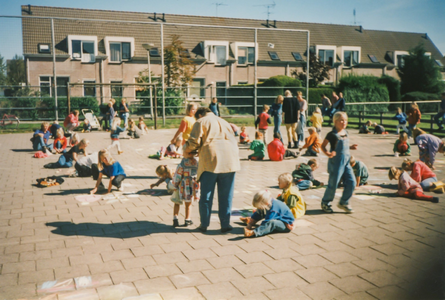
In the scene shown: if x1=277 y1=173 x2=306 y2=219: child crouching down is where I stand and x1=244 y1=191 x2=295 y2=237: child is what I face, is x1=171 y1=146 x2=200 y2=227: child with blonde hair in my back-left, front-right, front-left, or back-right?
front-right

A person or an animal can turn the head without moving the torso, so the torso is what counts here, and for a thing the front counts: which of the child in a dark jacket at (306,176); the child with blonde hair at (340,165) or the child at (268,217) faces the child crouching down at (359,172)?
the child in a dark jacket at (306,176)

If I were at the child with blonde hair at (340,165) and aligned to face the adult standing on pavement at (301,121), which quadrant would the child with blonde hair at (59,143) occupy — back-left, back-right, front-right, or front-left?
front-left

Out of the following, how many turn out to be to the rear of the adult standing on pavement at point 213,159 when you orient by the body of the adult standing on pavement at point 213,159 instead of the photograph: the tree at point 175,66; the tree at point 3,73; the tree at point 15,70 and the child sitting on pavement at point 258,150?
0

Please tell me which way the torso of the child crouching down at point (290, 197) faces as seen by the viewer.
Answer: to the viewer's left

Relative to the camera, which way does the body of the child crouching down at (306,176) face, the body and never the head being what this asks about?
to the viewer's right

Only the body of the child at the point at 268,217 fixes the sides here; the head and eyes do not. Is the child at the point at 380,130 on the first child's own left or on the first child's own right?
on the first child's own right

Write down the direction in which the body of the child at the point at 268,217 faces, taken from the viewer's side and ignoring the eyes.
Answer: to the viewer's left

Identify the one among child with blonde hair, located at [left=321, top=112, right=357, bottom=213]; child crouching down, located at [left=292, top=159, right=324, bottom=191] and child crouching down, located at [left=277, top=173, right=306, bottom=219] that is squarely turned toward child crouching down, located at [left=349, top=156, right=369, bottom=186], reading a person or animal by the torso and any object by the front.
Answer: child crouching down, located at [left=292, top=159, right=324, bottom=191]

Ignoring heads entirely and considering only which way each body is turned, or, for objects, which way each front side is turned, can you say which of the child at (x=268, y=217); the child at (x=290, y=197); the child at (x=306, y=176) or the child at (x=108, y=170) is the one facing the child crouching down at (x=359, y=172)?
the child at (x=306, y=176)
